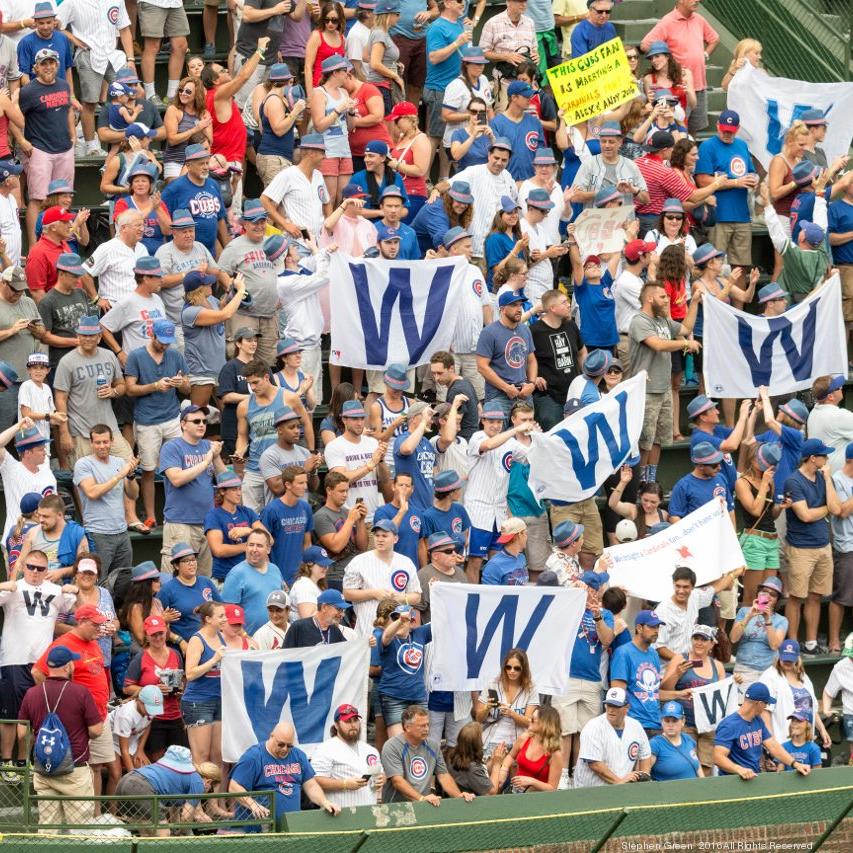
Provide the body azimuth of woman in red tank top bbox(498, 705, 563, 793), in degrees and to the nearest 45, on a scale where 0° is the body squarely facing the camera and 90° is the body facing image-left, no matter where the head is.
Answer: approximately 45°

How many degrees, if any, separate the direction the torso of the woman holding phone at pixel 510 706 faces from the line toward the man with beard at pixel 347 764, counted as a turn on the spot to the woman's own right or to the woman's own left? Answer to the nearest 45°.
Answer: approximately 45° to the woman's own right

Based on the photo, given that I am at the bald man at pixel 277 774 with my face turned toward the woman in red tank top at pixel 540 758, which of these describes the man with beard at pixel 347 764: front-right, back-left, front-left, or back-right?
front-left

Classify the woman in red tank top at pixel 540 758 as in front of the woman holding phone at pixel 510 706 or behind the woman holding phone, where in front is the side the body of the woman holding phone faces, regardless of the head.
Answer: in front

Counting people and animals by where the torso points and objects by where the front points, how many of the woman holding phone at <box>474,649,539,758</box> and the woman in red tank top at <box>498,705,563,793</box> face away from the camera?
0

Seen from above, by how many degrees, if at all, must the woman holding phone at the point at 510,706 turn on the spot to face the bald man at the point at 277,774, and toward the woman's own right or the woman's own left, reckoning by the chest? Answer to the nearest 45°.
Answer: approximately 45° to the woman's own right

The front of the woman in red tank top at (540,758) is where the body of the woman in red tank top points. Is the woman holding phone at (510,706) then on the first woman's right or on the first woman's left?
on the first woman's right

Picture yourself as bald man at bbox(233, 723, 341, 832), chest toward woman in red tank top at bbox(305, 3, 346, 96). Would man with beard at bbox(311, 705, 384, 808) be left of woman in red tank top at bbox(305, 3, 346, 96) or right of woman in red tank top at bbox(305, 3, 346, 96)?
right

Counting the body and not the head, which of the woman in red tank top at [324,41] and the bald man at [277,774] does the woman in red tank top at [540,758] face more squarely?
the bald man

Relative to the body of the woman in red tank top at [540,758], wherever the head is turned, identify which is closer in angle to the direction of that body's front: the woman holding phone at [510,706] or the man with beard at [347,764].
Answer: the man with beard

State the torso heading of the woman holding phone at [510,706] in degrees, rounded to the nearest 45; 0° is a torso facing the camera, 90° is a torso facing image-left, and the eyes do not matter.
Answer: approximately 0°
